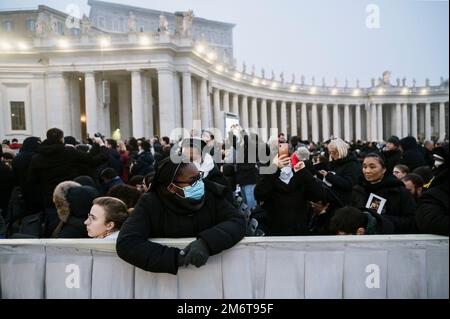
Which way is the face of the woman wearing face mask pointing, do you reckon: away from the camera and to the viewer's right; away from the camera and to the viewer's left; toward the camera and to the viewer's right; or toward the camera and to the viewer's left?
toward the camera and to the viewer's right

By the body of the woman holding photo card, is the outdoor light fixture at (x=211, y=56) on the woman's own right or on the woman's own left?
on the woman's own right

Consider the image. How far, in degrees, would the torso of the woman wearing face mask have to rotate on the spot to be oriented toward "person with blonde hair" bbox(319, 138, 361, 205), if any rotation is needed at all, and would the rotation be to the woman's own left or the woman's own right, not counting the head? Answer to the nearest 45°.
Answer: approximately 90° to the woman's own left

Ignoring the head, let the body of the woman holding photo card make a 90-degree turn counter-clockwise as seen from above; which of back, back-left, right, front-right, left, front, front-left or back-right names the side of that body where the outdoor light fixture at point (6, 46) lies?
back

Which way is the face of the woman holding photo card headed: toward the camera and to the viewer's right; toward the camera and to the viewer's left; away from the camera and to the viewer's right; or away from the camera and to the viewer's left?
toward the camera and to the viewer's left

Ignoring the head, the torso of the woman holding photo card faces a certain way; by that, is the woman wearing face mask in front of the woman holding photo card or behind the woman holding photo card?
in front

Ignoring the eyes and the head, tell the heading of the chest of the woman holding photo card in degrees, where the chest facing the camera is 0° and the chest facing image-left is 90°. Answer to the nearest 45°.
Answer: approximately 45°
